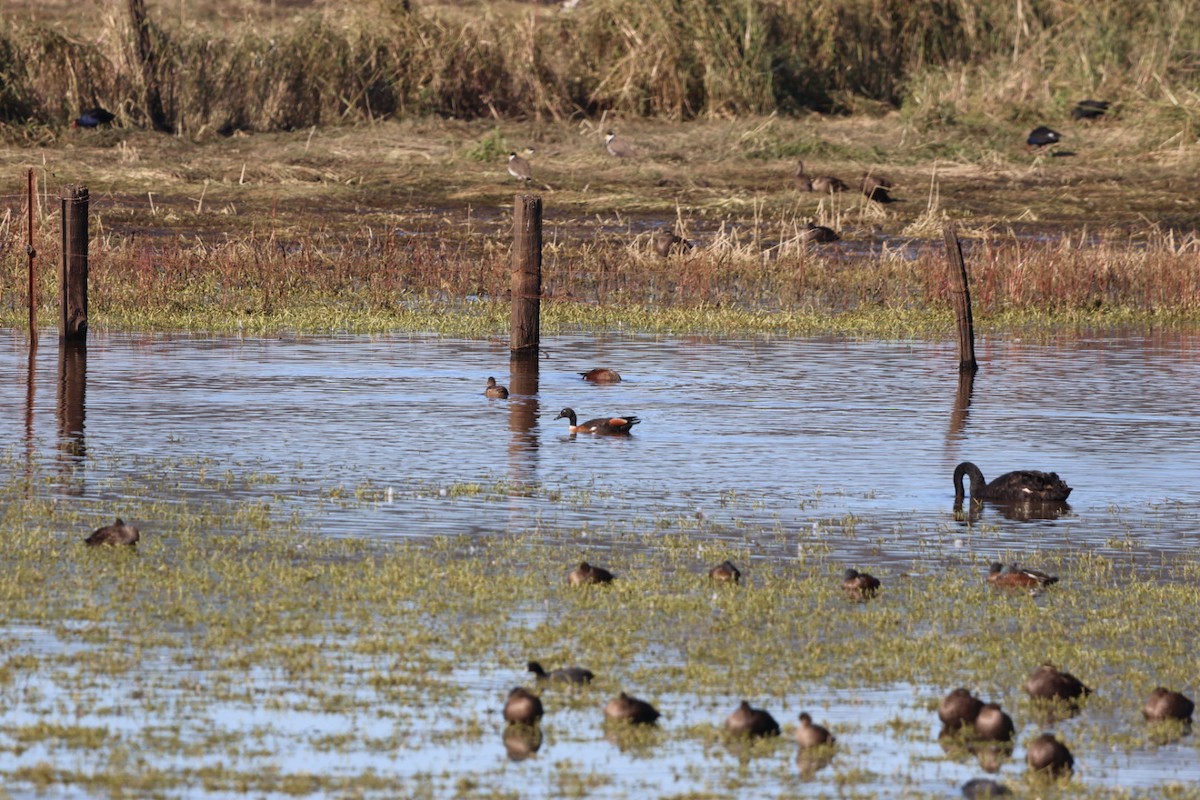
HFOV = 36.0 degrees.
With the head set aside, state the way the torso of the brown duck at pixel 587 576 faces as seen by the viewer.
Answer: to the viewer's left

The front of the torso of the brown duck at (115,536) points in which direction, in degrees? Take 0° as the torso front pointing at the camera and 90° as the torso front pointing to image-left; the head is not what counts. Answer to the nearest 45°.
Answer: approximately 270°

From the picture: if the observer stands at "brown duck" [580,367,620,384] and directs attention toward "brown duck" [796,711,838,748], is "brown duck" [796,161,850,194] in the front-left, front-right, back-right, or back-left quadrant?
back-left

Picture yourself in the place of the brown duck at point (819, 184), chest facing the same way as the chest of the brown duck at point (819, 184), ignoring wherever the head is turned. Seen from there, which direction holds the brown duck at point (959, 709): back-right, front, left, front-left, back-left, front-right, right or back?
left

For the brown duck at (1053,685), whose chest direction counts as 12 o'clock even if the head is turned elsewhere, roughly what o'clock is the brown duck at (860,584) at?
the brown duck at (860,584) is roughly at 2 o'clock from the brown duck at (1053,685).

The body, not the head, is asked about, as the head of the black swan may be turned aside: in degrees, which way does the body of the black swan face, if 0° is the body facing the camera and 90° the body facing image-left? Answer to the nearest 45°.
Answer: approximately 90°

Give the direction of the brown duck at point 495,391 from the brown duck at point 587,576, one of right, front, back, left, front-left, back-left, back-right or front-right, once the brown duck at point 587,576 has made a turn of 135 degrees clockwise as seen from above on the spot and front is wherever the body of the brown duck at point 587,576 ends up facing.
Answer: front-left

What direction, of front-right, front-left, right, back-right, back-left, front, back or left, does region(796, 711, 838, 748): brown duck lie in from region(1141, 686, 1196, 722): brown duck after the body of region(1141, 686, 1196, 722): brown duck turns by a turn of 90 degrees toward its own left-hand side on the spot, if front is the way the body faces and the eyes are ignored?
front-right

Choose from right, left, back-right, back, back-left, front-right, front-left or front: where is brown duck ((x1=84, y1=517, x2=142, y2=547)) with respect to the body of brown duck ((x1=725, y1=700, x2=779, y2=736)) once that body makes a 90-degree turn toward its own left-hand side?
back-right

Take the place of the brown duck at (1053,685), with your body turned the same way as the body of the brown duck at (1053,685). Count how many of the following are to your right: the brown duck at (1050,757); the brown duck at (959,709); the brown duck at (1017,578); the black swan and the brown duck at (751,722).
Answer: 2

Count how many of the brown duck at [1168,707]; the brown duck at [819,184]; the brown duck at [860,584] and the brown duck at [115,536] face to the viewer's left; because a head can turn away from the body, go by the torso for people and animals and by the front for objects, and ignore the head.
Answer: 3

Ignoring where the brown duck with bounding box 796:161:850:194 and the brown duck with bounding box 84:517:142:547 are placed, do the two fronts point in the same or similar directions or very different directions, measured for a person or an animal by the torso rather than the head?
very different directions

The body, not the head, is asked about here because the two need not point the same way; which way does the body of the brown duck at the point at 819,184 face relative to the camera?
to the viewer's left

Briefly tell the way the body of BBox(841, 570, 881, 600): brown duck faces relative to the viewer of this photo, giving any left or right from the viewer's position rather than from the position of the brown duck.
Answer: facing to the left of the viewer

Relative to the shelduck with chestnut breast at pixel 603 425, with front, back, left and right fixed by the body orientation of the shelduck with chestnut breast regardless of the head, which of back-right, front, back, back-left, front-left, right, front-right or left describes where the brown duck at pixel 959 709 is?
left

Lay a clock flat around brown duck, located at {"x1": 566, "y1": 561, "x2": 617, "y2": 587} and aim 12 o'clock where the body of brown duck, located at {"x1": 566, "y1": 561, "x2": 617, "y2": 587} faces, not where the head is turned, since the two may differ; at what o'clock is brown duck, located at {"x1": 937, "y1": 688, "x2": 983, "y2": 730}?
brown duck, located at {"x1": 937, "y1": 688, "x2": 983, "y2": 730} is roughly at 8 o'clock from brown duck, located at {"x1": 566, "y1": 561, "x2": 617, "y2": 587}.
